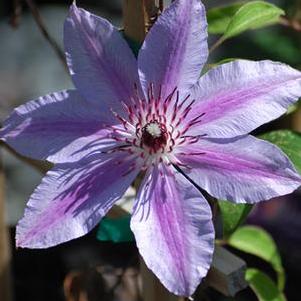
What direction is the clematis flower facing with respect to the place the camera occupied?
facing the viewer

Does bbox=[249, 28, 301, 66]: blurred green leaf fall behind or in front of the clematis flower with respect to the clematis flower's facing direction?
behind
